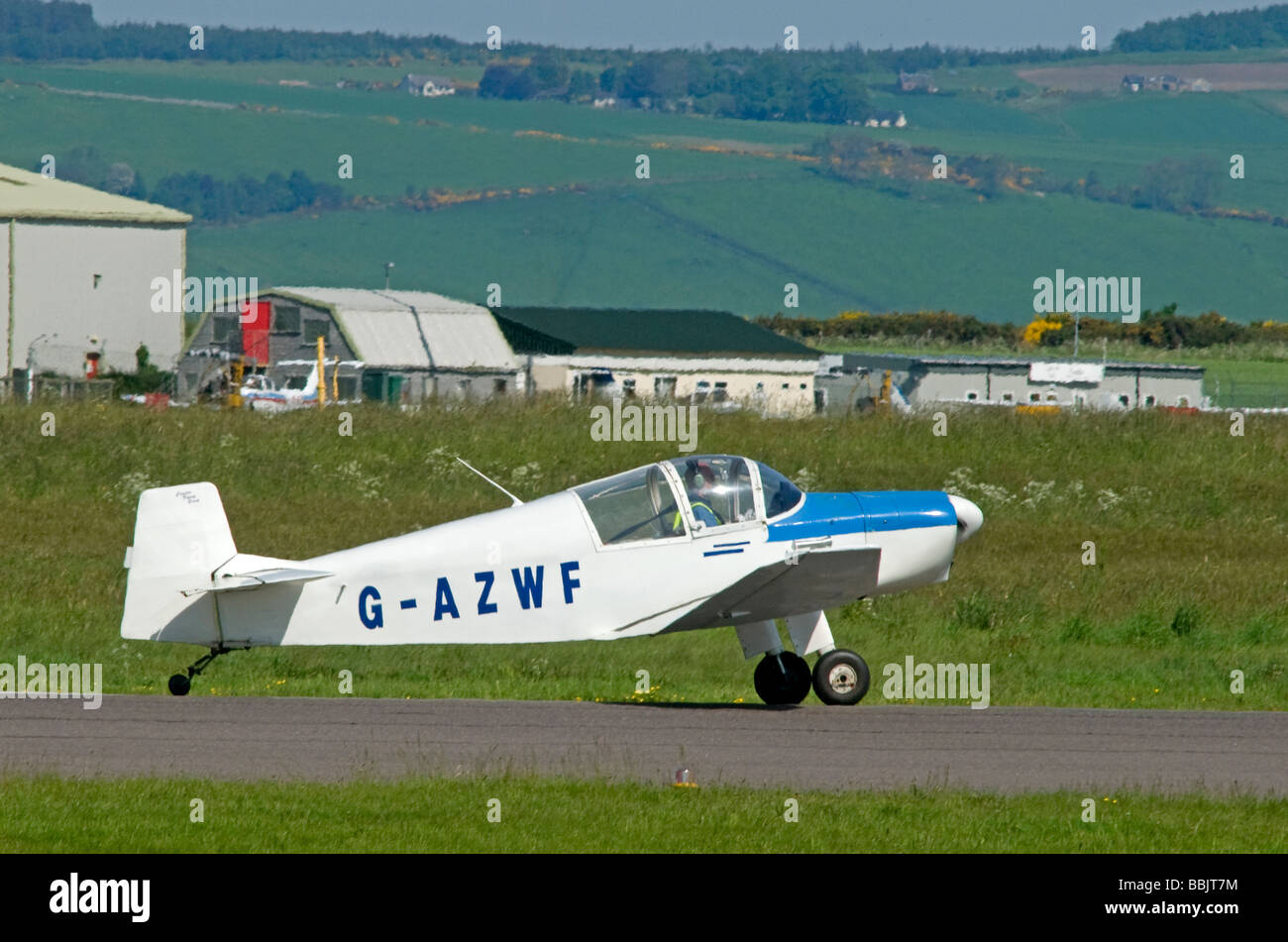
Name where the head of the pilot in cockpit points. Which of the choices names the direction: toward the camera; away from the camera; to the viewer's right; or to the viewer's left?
to the viewer's right

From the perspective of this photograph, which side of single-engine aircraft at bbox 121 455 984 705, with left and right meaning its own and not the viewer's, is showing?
right

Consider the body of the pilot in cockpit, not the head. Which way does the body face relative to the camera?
to the viewer's right
